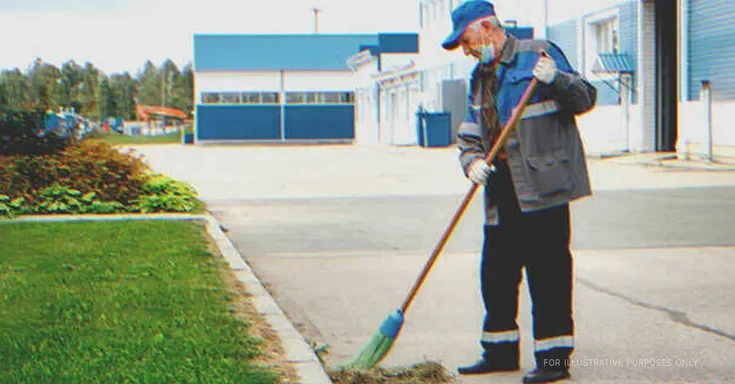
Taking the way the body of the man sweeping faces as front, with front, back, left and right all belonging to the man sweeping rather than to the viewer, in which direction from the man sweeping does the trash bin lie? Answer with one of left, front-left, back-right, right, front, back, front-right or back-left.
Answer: back-right

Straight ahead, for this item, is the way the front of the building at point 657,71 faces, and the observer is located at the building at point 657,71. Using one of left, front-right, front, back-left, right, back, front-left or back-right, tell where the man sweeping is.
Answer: front-left

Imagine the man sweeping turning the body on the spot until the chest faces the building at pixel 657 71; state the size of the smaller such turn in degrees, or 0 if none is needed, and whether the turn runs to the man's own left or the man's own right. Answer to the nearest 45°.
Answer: approximately 135° to the man's own right

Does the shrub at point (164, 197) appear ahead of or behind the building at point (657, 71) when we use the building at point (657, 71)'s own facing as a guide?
ahead

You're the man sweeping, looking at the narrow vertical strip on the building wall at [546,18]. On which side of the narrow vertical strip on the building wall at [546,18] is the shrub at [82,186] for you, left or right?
left

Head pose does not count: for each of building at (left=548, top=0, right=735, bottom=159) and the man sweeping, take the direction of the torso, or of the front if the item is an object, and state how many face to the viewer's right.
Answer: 0

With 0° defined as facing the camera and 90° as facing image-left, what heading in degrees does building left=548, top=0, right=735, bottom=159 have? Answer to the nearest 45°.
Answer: approximately 45°

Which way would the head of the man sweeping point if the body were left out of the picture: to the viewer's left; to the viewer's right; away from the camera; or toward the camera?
to the viewer's left

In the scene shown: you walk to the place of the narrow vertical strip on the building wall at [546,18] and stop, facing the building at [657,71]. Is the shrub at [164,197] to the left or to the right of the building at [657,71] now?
right

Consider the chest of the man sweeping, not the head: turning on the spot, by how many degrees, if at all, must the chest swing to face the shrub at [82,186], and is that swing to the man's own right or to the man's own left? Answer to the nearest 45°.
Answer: approximately 90° to the man's own right
